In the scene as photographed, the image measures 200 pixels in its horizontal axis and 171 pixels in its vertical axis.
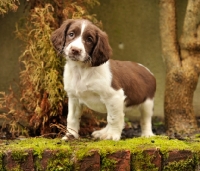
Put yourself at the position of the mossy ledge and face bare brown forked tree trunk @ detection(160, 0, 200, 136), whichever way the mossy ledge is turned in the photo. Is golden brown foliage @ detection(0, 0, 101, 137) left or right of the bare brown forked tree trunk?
left

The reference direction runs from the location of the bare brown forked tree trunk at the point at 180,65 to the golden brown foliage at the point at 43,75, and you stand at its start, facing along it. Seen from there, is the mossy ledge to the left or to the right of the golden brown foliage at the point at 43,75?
left

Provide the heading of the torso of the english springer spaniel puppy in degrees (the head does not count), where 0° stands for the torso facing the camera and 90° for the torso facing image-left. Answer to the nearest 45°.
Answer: approximately 45°

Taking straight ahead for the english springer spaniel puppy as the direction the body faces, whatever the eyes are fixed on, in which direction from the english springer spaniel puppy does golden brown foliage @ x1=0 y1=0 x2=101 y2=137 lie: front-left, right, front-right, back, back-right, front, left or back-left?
right

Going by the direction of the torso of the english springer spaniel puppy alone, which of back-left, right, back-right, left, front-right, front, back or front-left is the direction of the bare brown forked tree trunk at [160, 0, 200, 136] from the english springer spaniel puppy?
back
